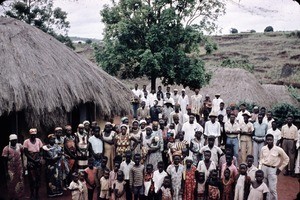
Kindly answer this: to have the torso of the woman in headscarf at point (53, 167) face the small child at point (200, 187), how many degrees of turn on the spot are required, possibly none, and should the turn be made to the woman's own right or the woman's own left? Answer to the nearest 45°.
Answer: approximately 45° to the woman's own left

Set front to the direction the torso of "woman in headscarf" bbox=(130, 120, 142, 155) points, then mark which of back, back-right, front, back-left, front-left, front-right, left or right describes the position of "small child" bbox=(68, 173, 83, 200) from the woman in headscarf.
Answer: front-right

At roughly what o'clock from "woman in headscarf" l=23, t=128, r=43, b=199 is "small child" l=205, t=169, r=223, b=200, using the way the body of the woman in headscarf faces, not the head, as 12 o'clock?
The small child is roughly at 10 o'clock from the woman in headscarf.

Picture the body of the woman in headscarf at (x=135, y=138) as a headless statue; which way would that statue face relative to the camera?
toward the camera

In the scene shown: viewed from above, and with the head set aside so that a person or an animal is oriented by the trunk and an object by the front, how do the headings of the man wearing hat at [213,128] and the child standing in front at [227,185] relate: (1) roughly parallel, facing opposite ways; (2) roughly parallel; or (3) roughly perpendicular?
roughly parallel

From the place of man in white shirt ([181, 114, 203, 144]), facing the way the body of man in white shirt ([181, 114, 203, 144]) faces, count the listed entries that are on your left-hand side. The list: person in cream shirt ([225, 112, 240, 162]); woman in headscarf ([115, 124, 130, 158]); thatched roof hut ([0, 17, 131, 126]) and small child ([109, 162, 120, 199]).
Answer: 1

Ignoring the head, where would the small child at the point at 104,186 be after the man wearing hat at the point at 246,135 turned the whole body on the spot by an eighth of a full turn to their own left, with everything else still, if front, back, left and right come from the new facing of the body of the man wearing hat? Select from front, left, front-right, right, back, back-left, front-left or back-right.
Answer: right

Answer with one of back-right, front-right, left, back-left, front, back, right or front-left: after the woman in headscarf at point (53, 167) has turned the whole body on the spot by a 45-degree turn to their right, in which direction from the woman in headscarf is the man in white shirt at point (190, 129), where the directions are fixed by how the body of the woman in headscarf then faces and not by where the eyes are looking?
back-left

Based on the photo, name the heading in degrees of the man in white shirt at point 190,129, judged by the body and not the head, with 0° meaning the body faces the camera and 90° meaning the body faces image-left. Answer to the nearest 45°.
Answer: approximately 0°

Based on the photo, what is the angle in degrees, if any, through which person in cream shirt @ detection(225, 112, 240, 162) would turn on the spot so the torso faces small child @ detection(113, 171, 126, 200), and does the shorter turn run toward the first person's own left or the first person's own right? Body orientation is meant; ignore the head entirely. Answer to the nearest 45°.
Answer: approximately 45° to the first person's own right

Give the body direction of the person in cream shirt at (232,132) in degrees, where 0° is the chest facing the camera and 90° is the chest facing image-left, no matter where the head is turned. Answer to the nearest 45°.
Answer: approximately 0°

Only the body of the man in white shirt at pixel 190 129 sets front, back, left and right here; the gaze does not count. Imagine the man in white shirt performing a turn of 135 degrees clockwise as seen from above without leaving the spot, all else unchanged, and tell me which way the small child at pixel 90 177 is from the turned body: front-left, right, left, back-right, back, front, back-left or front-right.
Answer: left

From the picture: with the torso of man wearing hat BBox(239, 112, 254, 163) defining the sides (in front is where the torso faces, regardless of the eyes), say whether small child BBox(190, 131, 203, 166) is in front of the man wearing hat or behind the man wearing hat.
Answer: in front

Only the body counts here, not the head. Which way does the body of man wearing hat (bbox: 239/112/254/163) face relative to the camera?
toward the camera

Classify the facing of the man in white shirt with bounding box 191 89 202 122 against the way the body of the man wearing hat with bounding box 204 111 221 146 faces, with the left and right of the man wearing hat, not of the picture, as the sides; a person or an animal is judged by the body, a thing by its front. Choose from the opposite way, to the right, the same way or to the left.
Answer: the same way

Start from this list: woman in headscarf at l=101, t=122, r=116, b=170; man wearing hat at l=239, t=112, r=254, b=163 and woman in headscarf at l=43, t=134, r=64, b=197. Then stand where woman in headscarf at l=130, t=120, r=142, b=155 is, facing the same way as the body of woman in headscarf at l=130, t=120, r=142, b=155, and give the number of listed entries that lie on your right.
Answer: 2

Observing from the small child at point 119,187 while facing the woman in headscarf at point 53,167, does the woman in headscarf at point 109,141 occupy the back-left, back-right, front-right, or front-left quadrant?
front-right

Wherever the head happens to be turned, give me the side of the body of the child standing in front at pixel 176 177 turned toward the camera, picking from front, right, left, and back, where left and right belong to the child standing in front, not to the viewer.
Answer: front
